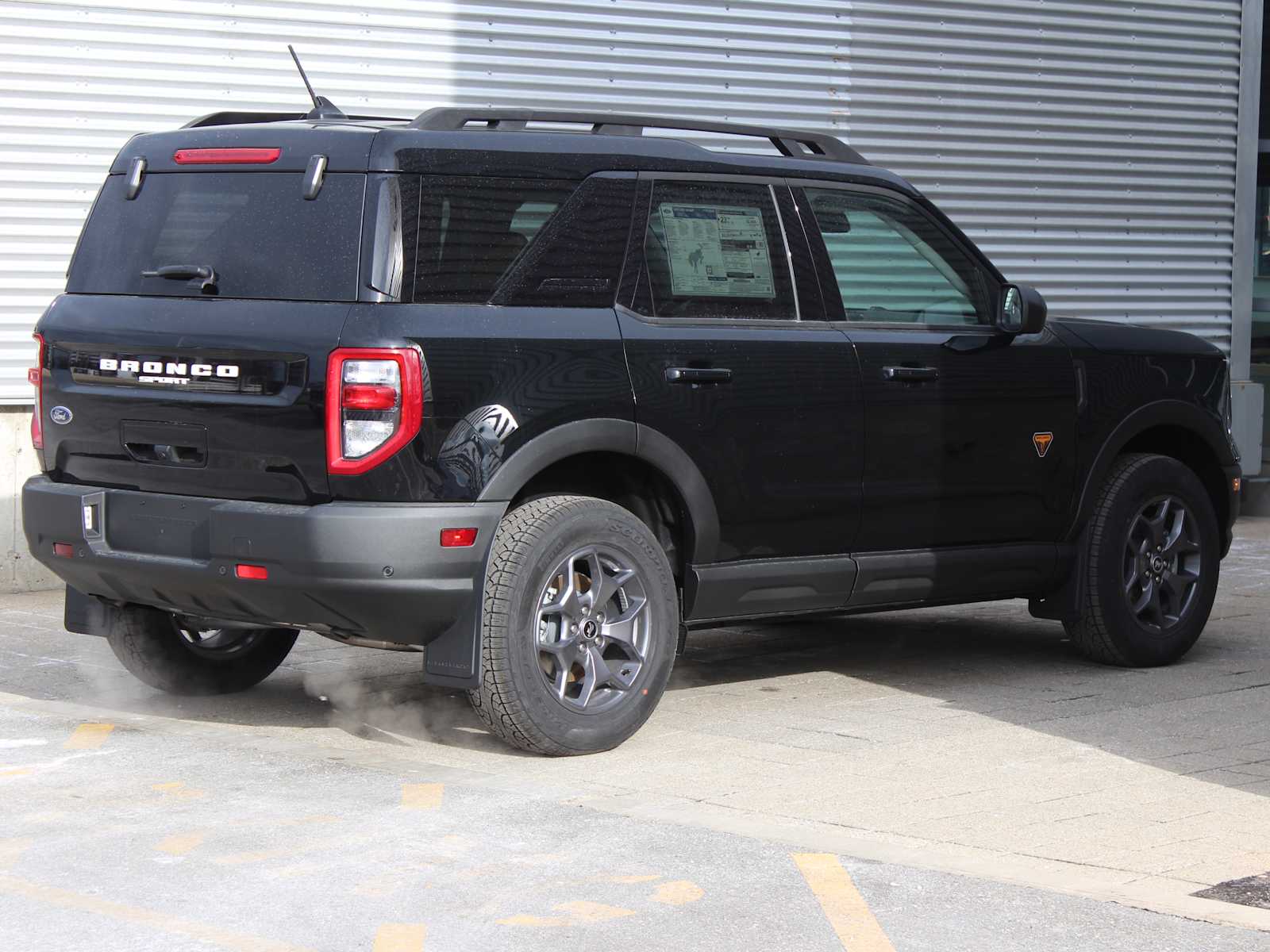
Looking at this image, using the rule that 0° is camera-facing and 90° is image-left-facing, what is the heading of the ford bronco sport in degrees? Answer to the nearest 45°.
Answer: approximately 225°
